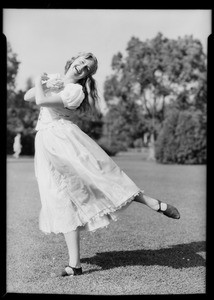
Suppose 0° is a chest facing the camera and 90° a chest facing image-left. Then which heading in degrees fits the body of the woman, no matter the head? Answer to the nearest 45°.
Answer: approximately 45°

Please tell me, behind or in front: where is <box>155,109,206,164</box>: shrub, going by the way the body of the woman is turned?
behind
